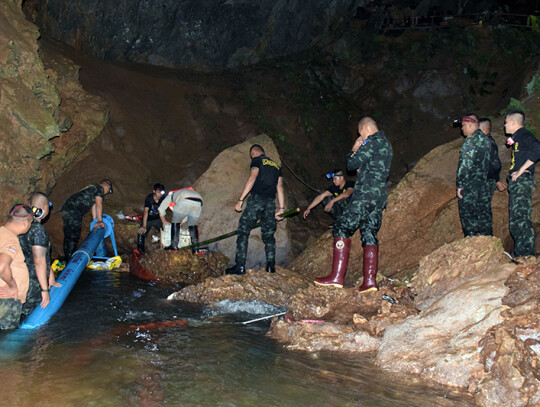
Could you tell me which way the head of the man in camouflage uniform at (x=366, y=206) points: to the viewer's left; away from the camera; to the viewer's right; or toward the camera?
to the viewer's left

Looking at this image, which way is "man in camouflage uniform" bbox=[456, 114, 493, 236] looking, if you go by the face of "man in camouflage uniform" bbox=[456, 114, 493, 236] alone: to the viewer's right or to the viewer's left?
to the viewer's left

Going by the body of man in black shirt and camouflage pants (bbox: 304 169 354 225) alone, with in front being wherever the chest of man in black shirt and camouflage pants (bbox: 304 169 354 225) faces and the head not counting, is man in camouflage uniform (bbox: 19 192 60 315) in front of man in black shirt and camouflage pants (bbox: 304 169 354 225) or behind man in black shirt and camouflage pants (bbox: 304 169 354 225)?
in front

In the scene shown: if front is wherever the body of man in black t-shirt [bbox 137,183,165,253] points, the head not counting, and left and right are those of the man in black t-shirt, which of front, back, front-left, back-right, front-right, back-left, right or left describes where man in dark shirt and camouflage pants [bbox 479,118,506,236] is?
front

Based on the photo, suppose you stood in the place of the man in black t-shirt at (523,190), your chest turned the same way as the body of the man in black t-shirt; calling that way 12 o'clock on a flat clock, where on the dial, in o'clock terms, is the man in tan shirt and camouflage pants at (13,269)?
The man in tan shirt and camouflage pants is roughly at 11 o'clock from the man in black t-shirt.

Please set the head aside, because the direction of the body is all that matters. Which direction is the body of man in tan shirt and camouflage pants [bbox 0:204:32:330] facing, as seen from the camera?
to the viewer's right

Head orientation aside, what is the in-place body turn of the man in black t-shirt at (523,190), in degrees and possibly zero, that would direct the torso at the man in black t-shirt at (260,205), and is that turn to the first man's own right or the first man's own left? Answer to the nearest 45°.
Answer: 0° — they already face them

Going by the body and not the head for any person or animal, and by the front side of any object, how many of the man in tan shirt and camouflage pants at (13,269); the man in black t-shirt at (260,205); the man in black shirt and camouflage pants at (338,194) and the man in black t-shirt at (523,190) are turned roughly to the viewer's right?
1

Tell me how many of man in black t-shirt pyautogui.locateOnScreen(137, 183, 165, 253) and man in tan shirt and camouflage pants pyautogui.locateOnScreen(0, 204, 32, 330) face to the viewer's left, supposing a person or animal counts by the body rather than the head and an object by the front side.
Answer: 0

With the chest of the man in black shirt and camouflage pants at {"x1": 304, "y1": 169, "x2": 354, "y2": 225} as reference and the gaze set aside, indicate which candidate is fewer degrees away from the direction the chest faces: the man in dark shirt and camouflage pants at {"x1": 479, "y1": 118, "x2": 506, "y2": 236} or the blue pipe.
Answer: the blue pipe

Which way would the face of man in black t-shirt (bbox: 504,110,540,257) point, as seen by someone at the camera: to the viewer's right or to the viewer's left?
to the viewer's left

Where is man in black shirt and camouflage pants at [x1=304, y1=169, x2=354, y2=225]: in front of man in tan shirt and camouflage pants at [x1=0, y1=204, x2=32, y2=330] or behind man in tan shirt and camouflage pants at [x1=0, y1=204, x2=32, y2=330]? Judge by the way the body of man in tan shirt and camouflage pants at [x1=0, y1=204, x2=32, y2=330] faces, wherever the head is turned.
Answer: in front

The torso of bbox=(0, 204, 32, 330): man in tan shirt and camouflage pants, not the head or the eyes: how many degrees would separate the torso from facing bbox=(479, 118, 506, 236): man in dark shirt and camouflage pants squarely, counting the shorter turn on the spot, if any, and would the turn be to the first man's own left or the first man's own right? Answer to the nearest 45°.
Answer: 0° — they already face them

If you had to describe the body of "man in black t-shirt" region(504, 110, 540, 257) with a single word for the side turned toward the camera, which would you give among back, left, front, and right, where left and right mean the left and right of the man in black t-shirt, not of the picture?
left
